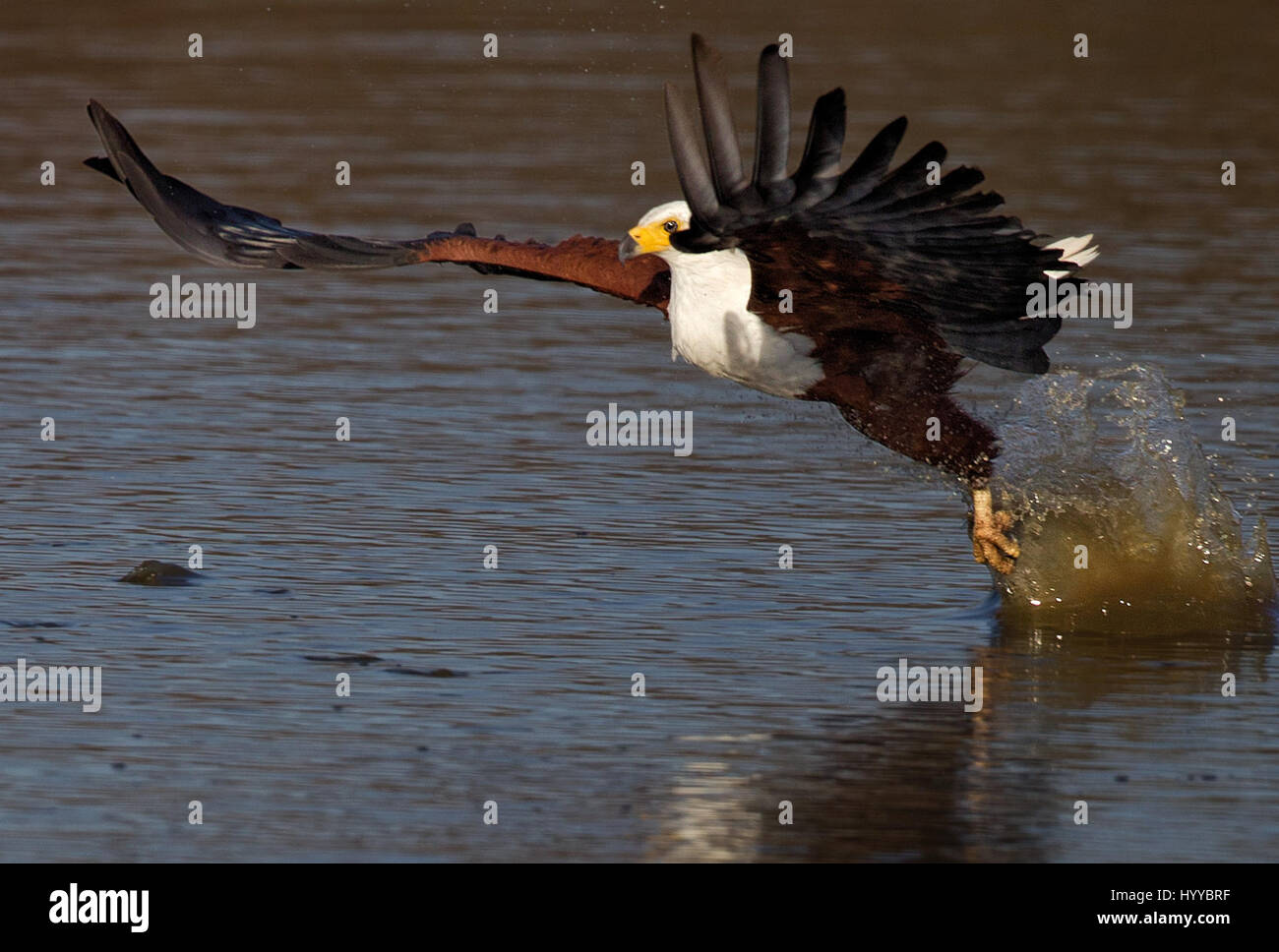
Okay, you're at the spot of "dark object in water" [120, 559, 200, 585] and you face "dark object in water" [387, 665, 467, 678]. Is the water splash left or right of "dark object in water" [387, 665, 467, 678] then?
left

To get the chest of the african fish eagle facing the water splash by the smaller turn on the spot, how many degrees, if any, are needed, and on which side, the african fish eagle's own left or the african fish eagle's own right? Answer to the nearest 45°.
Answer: approximately 180°

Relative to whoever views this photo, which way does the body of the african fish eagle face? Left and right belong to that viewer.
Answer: facing the viewer and to the left of the viewer

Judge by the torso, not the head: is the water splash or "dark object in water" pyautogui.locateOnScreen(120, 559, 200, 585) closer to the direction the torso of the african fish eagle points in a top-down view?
the dark object in water

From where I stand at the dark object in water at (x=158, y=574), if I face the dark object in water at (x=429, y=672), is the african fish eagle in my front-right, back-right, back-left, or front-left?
front-left
